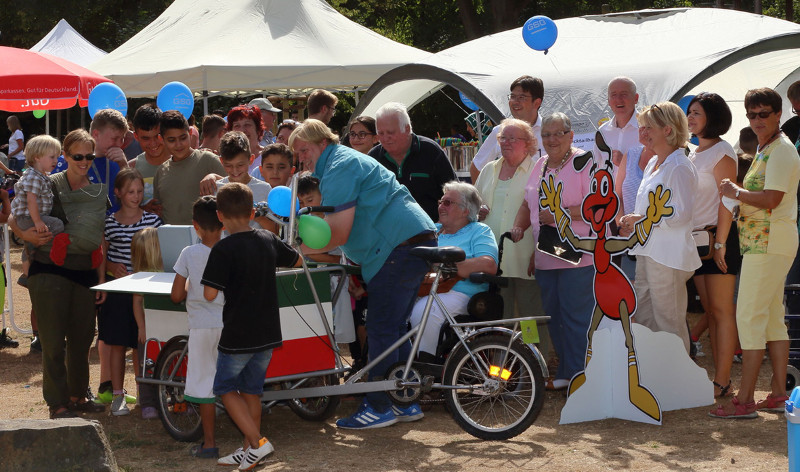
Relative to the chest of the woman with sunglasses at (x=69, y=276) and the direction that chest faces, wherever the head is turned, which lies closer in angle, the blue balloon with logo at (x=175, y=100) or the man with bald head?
the man with bald head

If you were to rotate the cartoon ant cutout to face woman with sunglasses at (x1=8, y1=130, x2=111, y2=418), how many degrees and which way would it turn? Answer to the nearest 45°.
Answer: approximately 90° to its right

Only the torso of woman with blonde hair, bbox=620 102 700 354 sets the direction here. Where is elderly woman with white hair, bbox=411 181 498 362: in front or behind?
in front

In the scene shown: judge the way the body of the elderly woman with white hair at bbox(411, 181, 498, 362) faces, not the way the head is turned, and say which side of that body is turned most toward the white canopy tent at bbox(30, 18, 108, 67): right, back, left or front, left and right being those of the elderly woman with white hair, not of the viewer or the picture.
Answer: right

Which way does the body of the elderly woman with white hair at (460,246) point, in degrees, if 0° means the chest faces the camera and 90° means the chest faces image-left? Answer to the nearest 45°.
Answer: approximately 45°

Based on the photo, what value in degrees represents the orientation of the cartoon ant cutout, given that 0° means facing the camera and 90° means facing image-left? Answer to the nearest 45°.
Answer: approximately 0°

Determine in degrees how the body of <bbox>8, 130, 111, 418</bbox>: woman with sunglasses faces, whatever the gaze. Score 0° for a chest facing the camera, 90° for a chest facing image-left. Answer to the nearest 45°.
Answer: approximately 315°

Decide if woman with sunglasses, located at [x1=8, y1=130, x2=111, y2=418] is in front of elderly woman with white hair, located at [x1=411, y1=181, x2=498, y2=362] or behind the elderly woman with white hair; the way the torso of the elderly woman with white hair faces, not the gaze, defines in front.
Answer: in front

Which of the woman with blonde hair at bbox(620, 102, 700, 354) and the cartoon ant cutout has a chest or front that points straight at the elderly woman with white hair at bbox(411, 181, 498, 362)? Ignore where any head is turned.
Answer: the woman with blonde hair

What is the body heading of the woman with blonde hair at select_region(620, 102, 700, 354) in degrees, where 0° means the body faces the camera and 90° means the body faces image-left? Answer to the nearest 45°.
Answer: approximately 90°

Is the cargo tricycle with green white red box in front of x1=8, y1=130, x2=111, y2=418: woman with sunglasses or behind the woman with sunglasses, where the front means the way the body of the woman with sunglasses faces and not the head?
in front

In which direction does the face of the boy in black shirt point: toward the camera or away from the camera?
away from the camera

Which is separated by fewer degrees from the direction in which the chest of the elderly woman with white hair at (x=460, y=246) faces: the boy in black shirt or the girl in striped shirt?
the boy in black shirt

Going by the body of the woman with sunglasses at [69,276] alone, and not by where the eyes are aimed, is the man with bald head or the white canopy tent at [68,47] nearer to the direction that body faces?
the man with bald head

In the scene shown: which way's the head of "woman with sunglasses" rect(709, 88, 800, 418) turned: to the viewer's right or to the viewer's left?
to the viewer's left
